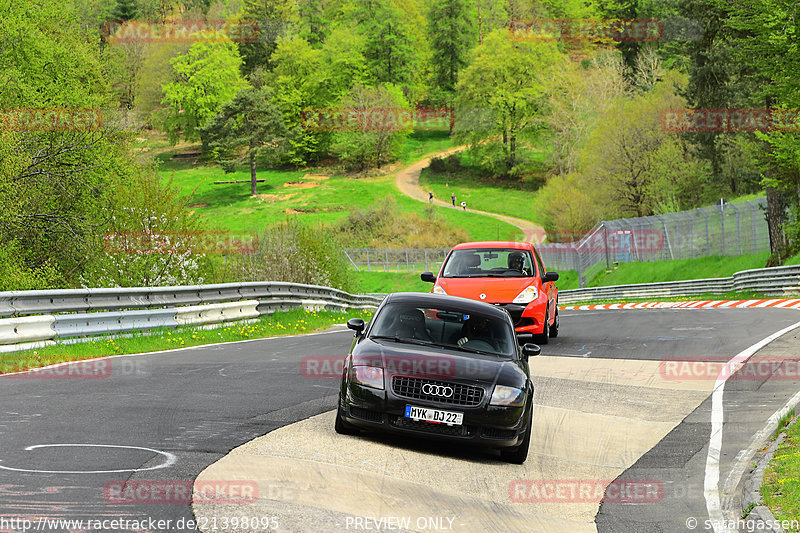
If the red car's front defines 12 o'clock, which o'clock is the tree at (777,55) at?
The tree is roughly at 7 o'clock from the red car.

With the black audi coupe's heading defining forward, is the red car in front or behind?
behind

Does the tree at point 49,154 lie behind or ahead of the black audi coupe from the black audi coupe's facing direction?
behind

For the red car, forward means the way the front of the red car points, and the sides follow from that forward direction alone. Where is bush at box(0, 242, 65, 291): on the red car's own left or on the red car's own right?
on the red car's own right

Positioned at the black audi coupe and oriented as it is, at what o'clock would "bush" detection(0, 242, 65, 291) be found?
The bush is roughly at 5 o'clock from the black audi coupe.

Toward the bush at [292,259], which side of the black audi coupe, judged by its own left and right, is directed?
back

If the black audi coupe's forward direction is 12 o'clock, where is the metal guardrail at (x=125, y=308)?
The metal guardrail is roughly at 5 o'clock from the black audi coupe.

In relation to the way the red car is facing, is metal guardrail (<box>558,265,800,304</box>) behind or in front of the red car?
behind

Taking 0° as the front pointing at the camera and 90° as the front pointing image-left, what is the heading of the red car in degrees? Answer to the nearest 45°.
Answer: approximately 0°

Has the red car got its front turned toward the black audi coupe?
yes

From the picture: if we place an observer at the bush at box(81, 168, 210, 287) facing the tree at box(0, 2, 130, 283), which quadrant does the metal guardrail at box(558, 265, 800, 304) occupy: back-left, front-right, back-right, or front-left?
back-right
